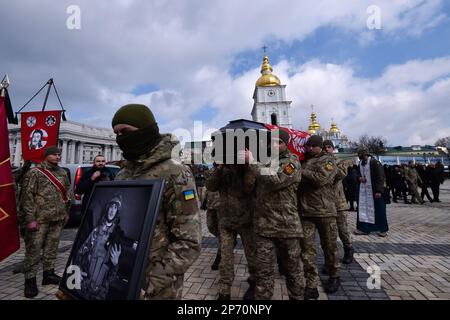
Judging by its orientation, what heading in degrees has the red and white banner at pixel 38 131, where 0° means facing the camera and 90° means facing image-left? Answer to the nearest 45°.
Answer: approximately 0°

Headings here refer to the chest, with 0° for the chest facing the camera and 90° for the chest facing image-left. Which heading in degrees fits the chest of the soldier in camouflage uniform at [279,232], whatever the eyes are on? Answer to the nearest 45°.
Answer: approximately 45°

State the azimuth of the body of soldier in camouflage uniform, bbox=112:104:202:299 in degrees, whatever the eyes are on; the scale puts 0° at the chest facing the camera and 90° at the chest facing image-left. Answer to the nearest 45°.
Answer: approximately 45°

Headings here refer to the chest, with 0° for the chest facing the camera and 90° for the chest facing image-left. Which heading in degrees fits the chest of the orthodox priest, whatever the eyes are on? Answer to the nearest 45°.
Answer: approximately 45°

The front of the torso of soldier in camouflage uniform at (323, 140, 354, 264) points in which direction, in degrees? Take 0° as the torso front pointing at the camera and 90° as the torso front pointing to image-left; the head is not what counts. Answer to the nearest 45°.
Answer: approximately 45°

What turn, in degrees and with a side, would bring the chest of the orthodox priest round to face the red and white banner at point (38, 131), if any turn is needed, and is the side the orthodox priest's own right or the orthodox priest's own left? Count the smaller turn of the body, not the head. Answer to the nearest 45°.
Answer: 0° — they already face it
